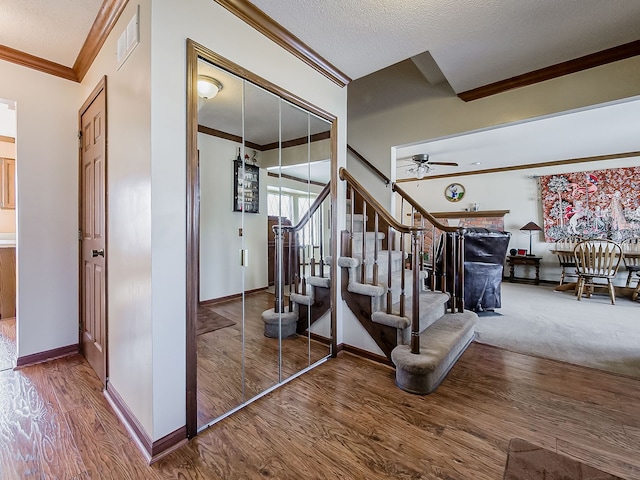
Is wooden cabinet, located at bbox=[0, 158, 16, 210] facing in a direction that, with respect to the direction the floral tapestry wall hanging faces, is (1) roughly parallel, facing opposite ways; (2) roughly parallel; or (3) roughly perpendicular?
roughly perpendicular

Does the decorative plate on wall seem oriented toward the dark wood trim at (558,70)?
yes

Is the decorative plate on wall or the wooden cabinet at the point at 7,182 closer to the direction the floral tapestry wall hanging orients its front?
the wooden cabinet
